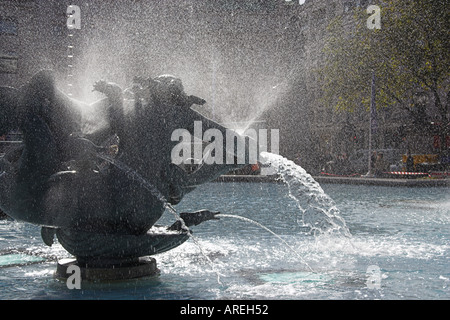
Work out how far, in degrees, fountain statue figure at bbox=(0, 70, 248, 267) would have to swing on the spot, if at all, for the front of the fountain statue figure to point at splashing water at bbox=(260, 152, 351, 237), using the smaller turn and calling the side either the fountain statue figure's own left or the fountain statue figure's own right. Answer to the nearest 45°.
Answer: approximately 45° to the fountain statue figure's own left

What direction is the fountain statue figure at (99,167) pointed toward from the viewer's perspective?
to the viewer's right
